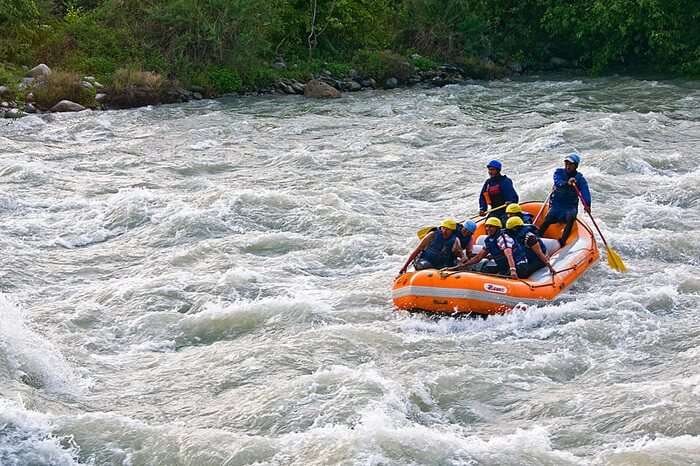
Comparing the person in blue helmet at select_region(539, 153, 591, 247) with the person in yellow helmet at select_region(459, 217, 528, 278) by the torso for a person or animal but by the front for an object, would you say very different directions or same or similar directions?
same or similar directions

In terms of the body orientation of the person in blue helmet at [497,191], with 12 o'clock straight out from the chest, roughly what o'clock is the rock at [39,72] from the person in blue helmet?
The rock is roughly at 3 o'clock from the person in blue helmet.

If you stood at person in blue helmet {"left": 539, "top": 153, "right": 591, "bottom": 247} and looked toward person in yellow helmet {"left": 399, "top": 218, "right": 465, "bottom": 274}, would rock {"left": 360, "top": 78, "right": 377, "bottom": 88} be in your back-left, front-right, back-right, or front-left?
back-right

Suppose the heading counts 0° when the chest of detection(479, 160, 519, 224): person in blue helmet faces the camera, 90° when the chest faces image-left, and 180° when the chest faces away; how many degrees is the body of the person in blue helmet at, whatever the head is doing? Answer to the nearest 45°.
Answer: approximately 45°

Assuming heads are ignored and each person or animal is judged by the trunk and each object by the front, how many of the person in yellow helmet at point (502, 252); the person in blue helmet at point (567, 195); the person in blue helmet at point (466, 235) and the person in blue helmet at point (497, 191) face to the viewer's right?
0

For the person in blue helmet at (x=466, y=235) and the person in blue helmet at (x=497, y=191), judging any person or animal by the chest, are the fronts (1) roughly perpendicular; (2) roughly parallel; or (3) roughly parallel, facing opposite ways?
roughly parallel

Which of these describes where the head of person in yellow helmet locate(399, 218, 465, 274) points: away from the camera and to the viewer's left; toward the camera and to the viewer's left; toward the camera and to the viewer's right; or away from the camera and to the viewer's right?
toward the camera and to the viewer's left

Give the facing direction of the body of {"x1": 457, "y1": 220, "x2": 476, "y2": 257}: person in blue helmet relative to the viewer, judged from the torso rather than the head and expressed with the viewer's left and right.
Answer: facing the viewer and to the left of the viewer

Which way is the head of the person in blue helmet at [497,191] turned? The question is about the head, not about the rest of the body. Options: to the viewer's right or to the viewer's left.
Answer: to the viewer's left

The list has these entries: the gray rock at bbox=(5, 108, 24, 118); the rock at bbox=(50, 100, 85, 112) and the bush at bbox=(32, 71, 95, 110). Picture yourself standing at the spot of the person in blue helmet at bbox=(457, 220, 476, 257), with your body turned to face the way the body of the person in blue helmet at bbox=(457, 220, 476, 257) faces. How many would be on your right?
3

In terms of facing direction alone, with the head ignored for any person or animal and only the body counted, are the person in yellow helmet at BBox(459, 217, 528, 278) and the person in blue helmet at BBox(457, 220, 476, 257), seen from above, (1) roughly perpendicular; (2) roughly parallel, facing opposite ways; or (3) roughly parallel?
roughly parallel

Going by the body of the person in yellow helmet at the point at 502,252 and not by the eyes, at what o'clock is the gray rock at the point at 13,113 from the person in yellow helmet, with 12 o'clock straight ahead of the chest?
The gray rock is roughly at 3 o'clock from the person in yellow helmet.

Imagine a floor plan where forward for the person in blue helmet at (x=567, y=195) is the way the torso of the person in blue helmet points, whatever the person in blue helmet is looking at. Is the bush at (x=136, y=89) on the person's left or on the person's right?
on the person's right

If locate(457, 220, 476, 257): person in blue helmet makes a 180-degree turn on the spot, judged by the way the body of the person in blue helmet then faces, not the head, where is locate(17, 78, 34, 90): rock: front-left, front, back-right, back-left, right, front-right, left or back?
left

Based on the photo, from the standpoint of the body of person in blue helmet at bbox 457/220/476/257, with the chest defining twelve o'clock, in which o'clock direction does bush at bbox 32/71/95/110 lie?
The bush is roughly at 3 o'clock from the person in blue helmet.

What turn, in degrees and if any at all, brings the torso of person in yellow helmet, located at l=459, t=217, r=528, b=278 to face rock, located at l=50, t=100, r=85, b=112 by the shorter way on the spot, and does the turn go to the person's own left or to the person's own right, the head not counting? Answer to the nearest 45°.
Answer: approximately 90° to the person's own right

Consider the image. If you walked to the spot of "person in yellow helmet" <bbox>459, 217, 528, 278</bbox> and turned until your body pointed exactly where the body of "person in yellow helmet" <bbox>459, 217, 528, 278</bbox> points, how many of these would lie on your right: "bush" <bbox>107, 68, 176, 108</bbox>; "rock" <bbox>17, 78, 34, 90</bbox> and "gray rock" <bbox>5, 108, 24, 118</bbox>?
3
